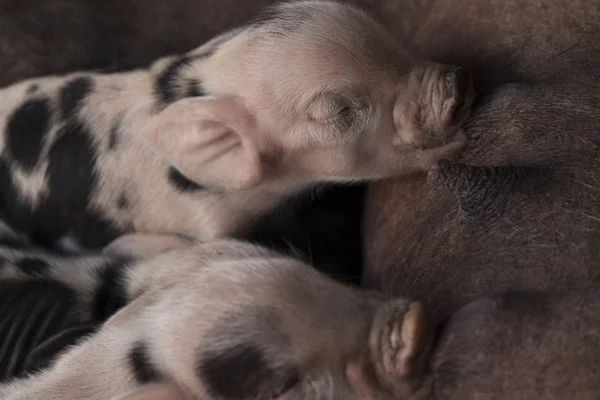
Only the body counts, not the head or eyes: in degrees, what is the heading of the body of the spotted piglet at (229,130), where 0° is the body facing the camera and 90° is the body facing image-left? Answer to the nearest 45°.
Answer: approximately 270°

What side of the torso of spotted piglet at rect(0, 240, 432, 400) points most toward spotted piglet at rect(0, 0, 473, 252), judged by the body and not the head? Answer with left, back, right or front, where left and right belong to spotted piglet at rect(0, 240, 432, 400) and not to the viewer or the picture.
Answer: left

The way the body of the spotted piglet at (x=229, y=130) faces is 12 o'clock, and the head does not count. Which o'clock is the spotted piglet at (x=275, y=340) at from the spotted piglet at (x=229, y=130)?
the spotted piglet at (x=275, y=340) is roughly at 3 o'clock from the spotted piglet at (x=229, y=130).

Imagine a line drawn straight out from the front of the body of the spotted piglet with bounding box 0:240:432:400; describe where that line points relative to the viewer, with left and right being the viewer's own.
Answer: facing to the right of the viewer

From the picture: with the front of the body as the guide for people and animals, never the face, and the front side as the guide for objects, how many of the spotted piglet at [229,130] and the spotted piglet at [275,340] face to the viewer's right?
2
